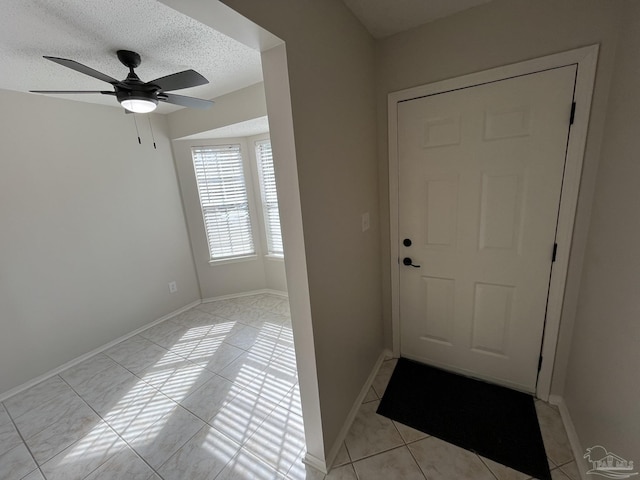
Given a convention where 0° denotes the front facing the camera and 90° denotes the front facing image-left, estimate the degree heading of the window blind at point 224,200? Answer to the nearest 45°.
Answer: approximately 0°

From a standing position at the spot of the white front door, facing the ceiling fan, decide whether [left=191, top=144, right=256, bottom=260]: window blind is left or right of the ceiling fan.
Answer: right

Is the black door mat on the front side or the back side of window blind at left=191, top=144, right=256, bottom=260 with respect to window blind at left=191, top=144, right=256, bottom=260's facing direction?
on the front side

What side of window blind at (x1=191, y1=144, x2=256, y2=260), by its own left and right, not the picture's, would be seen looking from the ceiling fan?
front

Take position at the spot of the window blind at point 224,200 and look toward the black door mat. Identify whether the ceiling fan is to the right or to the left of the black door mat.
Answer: right

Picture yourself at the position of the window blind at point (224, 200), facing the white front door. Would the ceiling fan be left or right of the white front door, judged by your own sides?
right

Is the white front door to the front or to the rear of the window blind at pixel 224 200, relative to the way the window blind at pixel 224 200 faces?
to the front
